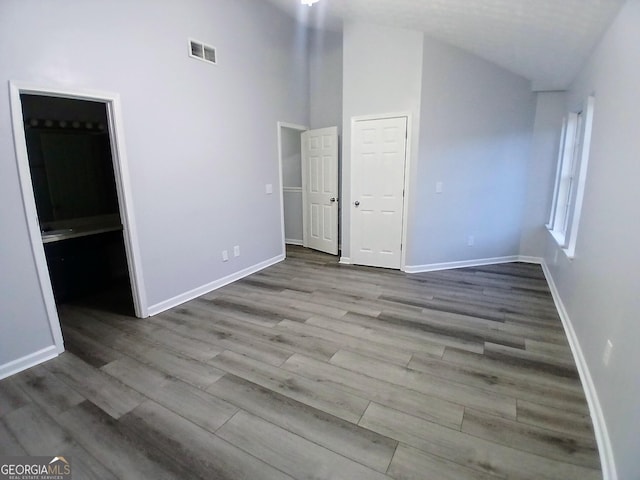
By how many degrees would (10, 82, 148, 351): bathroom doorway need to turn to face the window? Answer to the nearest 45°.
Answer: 0° — it already faces it

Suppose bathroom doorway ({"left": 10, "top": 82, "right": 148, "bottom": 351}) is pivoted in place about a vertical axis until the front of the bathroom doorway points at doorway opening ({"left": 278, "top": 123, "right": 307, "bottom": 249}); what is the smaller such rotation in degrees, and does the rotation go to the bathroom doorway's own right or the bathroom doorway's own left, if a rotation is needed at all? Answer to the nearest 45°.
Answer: approximately 45° to the bathroom doorway's own left

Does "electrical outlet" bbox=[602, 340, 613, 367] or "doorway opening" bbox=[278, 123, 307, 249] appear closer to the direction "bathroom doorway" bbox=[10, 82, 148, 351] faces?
the electrical outlet
